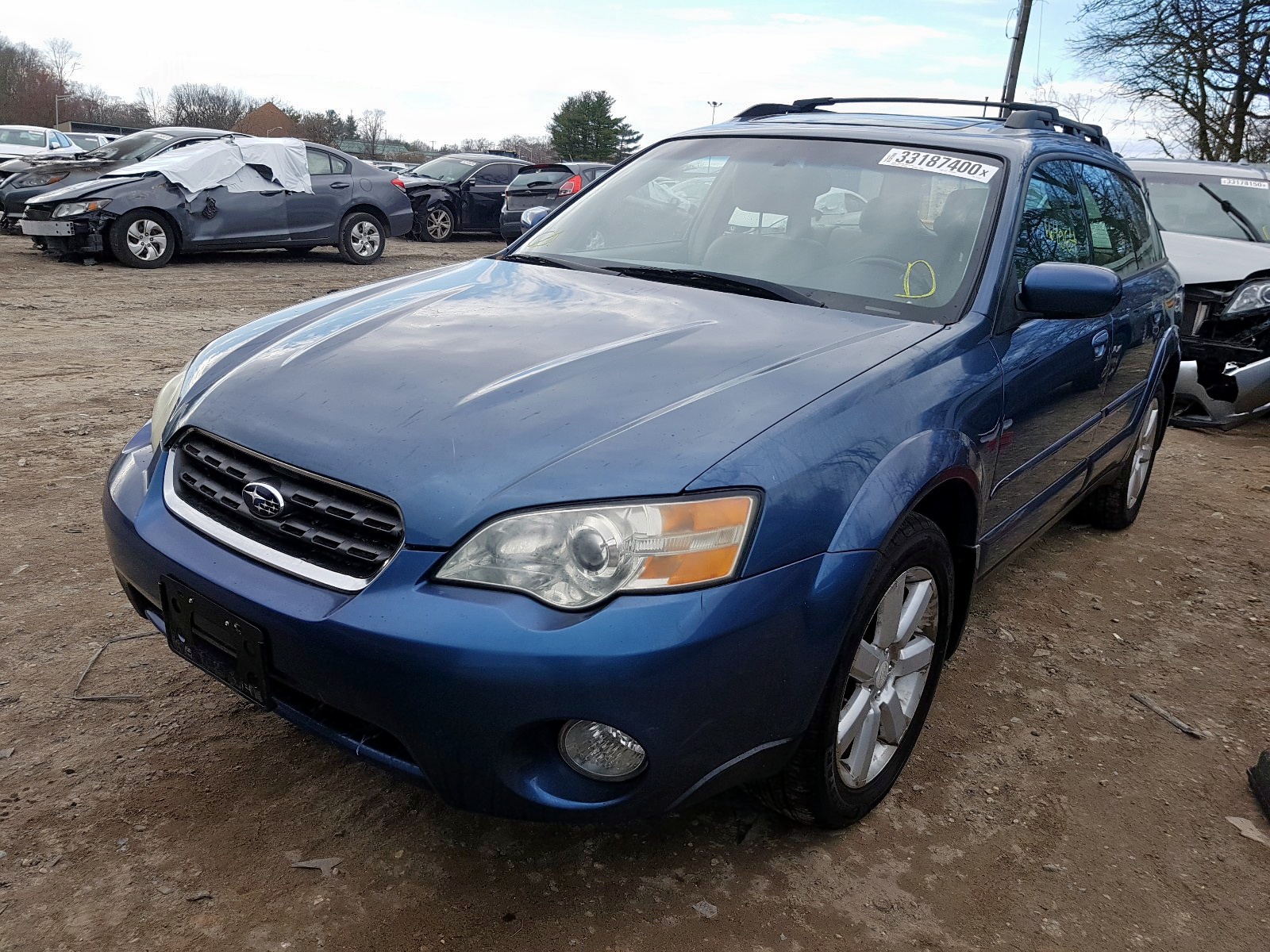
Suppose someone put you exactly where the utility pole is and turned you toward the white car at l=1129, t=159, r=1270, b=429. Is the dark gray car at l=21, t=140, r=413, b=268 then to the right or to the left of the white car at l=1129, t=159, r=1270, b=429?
right

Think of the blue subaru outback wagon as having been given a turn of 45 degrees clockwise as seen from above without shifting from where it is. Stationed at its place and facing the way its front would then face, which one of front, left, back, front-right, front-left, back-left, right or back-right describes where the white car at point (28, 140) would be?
front-right

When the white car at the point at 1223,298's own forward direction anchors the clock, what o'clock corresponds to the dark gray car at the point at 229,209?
The dark gray car is roughly at 3 o'clock from the white car.

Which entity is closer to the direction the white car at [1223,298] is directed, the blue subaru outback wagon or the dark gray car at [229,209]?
the blue subaru outback wagon

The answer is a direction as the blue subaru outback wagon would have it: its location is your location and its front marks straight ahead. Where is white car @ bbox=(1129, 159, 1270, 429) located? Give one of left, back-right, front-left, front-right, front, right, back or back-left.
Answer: back

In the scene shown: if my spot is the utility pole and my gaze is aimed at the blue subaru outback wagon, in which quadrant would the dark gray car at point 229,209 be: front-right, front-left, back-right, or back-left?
front-right

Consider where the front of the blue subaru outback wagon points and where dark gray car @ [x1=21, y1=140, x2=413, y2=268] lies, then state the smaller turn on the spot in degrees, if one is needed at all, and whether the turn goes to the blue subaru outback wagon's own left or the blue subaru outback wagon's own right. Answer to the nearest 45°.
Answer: approximately 90° to the blue subaru outback wagon's own right

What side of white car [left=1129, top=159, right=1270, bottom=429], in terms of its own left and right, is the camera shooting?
front

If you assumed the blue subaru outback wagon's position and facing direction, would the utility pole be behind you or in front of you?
behind

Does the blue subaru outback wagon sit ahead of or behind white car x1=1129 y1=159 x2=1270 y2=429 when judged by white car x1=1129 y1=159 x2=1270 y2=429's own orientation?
ahead

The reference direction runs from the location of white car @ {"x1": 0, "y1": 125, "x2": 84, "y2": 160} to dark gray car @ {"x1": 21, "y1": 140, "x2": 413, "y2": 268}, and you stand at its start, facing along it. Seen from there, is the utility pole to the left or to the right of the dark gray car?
left

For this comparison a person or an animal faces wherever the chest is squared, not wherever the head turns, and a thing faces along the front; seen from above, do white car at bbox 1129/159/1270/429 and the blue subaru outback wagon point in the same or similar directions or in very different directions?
same or similar directions

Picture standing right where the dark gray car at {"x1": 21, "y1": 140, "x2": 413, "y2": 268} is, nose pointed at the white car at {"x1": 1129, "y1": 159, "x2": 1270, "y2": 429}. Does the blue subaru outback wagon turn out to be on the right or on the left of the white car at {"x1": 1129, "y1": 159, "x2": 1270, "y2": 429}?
right

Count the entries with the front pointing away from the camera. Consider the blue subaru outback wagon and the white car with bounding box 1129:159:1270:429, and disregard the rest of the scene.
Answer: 0

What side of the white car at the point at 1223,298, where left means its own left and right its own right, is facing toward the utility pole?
back

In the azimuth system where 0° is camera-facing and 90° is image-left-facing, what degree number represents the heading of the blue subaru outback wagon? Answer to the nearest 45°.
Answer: approximately 45°
